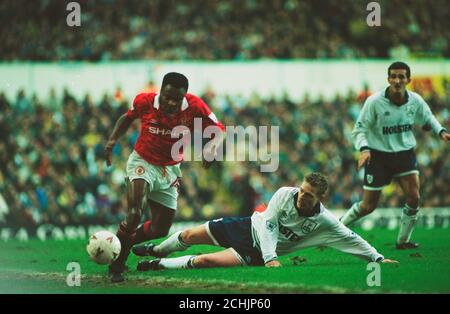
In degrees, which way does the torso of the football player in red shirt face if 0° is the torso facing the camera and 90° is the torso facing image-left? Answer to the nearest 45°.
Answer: approximately 0°
